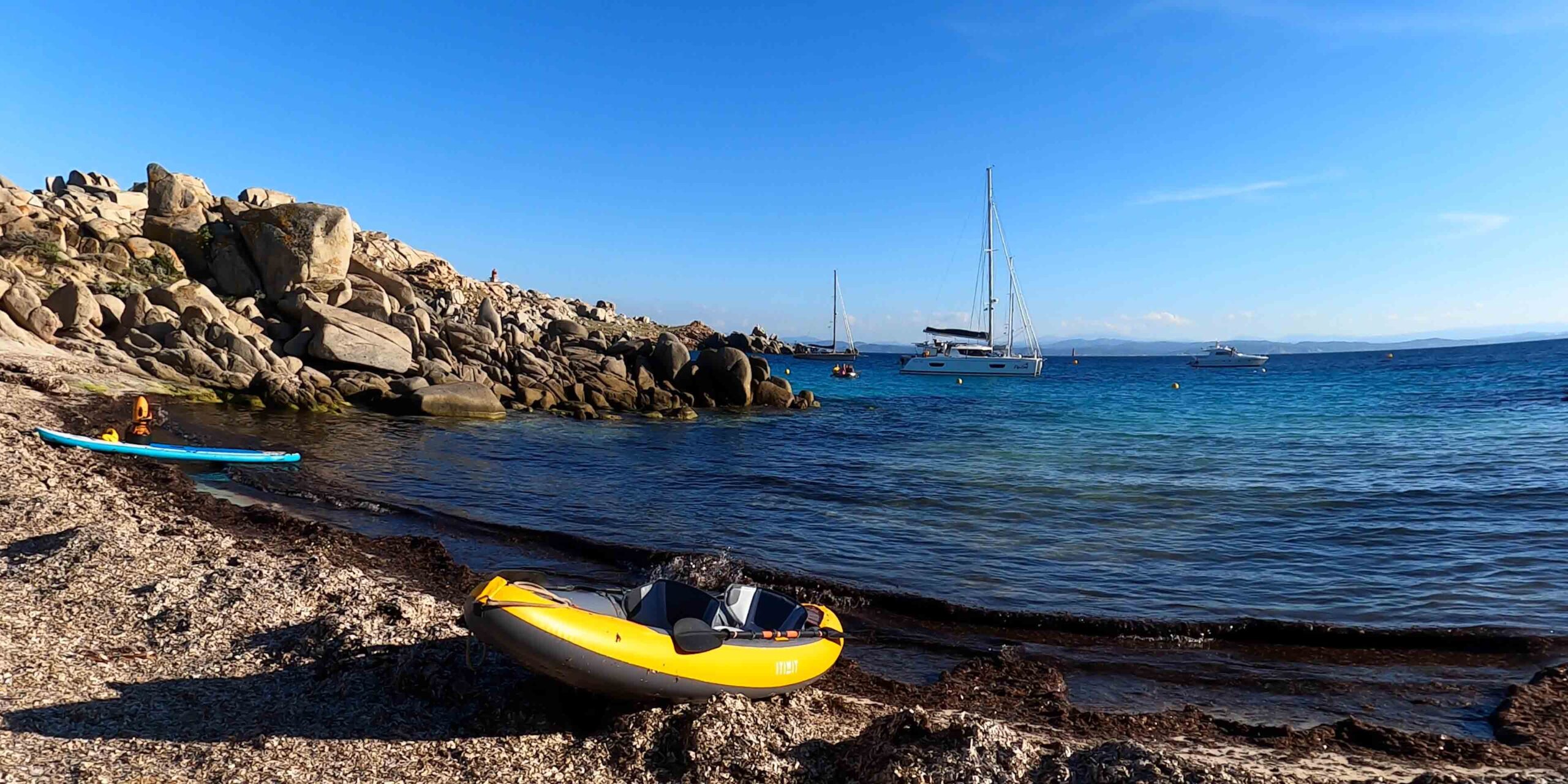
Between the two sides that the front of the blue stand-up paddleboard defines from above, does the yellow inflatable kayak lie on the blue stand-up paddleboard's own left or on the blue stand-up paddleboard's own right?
on the blue stand-up paddleboard's own left

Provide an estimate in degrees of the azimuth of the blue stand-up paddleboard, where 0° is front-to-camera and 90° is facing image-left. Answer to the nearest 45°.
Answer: approximately 90°

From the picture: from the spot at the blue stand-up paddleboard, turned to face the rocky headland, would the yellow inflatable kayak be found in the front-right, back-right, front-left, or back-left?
back-right
